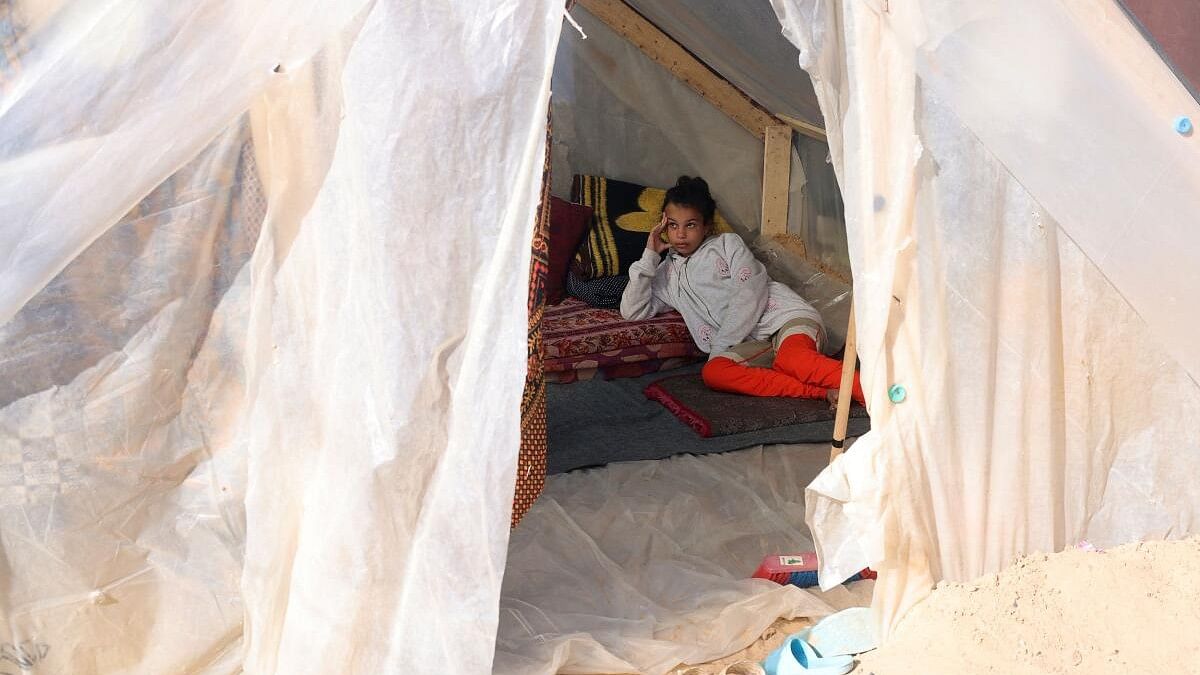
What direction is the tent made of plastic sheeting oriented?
toward the camera
